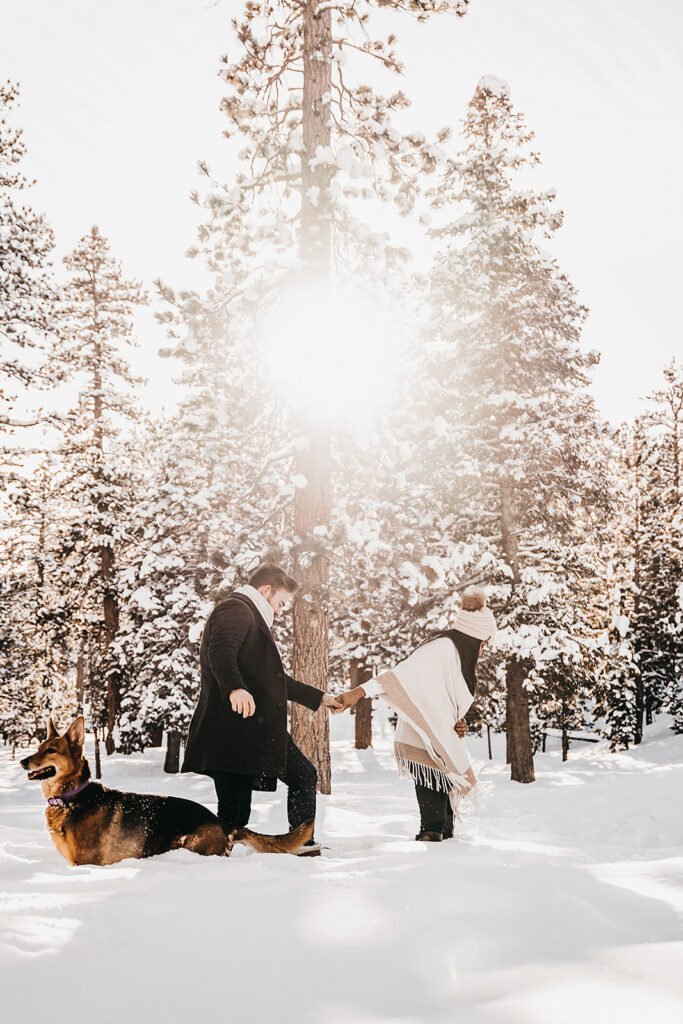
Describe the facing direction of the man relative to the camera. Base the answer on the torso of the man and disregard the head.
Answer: to the viewer's right

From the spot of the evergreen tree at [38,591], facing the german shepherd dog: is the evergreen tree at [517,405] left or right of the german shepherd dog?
left

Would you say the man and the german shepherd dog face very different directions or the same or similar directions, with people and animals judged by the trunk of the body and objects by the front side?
very different directions

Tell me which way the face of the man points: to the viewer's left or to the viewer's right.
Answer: to the viewer's right

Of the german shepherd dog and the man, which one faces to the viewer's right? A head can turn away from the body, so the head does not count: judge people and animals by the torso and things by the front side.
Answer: the man

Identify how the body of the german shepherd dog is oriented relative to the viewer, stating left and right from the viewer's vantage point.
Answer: facing to the left of the viewer
